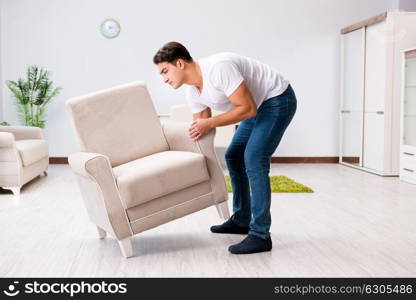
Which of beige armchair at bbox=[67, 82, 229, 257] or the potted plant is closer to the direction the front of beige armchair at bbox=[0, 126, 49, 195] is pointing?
the beige armchair

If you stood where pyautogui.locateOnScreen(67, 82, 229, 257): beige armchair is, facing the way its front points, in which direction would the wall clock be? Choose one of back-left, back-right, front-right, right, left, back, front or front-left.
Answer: back-left

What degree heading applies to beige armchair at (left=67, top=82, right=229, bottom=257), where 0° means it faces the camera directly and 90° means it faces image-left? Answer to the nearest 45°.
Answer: approximately 315°

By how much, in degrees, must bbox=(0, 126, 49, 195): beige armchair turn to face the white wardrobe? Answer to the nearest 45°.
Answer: approximately 45° to its left

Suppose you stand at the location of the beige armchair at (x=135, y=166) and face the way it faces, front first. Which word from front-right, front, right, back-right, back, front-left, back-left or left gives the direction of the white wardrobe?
left

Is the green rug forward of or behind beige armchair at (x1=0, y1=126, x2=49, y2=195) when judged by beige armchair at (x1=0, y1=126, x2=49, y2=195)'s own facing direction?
forward

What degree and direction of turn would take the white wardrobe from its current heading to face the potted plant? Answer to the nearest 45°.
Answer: approximately 45° to its right

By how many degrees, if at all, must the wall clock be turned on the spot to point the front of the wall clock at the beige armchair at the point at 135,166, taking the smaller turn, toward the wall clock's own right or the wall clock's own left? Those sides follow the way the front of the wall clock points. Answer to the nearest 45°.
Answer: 0° — it already faces it

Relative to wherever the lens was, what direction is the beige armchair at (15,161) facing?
facing the viewer and to the right of the viewer

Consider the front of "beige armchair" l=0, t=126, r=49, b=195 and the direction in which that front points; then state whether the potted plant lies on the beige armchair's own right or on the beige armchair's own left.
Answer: on the beige armchair's own left

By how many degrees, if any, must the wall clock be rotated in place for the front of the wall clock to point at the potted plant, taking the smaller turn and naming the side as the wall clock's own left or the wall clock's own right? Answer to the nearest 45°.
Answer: approximately 90° to the wall clock's own right

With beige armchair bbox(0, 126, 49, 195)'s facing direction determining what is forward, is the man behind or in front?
in front

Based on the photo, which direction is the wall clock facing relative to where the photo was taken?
toward the camera

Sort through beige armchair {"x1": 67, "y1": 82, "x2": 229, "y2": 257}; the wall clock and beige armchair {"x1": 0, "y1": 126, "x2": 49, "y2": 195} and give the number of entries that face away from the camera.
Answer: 0
